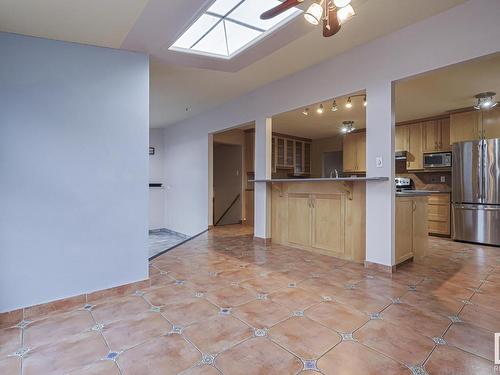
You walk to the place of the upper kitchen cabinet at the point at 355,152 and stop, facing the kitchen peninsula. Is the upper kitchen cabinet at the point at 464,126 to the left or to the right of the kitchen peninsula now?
left

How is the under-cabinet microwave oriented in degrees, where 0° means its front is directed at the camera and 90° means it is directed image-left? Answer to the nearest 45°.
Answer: approximately 0°

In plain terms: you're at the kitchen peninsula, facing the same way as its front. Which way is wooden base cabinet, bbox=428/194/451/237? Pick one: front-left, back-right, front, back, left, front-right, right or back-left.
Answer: back

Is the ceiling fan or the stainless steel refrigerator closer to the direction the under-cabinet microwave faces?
the ceiling fan

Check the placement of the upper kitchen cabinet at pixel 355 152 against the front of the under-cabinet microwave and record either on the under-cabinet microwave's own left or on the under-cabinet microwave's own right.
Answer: on the under-cabinet microwave's own right

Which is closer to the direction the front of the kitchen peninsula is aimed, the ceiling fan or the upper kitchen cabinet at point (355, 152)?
the ceiling fan

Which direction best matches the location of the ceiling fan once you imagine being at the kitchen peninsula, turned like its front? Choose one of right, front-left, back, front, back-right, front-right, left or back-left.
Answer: front-left

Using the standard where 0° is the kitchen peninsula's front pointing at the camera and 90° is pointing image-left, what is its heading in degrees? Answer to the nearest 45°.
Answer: approximately 45°

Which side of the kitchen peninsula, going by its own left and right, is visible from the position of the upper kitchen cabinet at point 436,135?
back

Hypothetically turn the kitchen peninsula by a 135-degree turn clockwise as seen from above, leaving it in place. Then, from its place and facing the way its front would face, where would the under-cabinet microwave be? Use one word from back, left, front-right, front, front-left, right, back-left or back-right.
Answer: front-right
